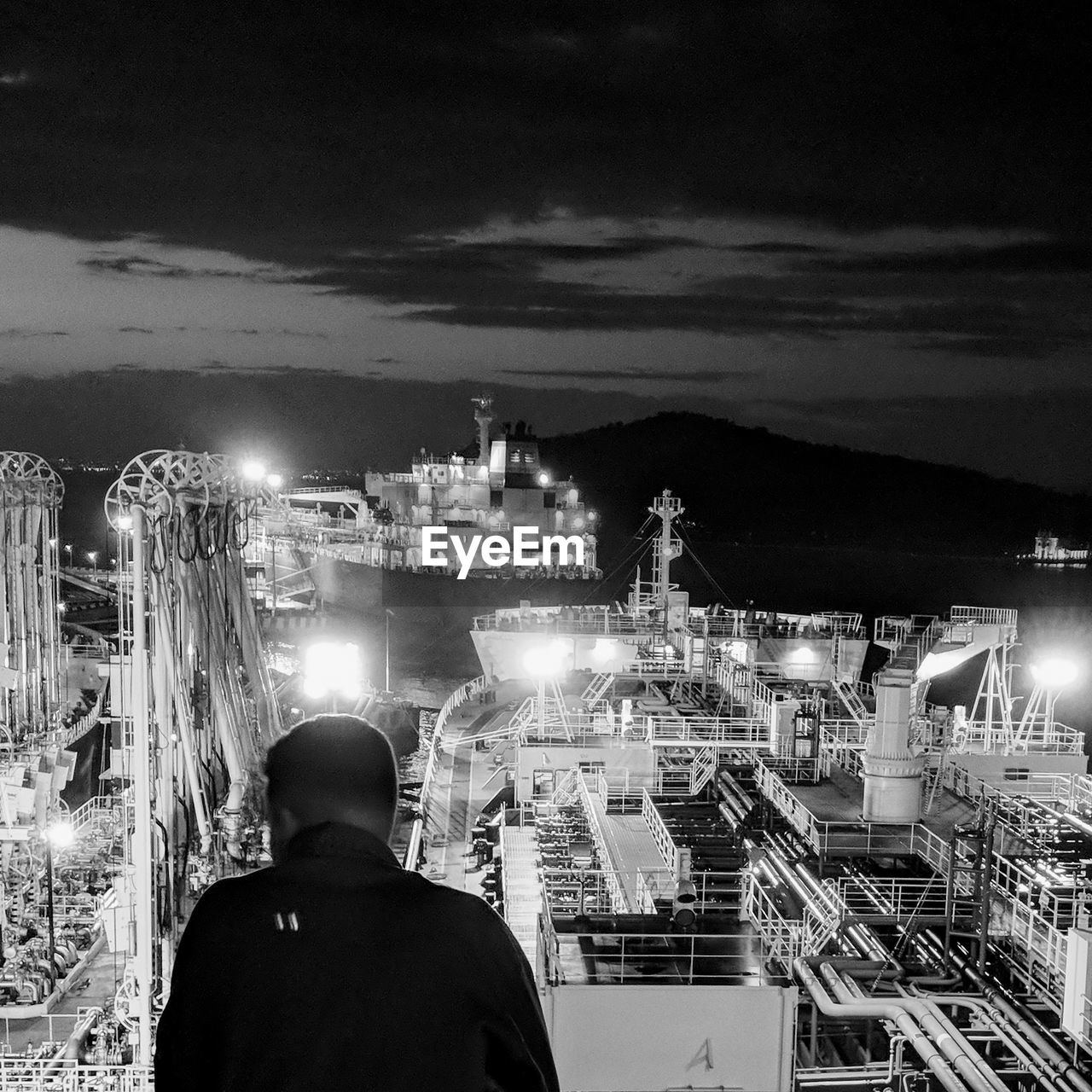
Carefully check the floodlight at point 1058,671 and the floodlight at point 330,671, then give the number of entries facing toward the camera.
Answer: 2

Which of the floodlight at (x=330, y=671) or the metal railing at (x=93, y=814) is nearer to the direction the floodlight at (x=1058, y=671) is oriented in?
the metal railing

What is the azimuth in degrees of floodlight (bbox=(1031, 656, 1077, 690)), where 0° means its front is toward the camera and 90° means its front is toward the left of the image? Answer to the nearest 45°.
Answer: approximately 0°

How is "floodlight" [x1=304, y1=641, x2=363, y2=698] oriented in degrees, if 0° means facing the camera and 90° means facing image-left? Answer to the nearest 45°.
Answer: approximately 0°

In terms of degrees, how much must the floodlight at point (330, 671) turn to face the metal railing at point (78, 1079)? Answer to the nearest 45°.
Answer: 0° — it already faces it

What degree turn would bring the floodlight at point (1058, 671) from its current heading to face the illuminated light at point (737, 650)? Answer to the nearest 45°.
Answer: approximately 135° to its right

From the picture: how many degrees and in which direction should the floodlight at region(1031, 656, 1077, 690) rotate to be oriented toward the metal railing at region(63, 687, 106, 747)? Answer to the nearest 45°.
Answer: approximately 90° to its right

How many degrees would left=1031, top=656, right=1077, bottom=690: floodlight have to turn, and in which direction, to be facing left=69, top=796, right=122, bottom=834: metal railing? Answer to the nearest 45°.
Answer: approximately 45° to its right

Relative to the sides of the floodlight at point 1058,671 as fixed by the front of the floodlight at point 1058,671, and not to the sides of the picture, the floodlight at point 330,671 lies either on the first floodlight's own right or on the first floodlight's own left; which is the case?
on the first floodlight's own right
